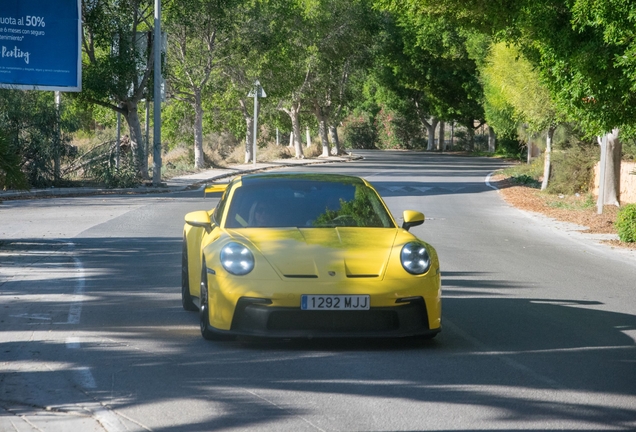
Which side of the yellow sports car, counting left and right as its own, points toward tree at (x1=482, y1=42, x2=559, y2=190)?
back

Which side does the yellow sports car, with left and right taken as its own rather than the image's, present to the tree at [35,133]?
back

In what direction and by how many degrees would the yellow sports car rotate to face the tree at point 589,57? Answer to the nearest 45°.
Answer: approximately 135° to its left

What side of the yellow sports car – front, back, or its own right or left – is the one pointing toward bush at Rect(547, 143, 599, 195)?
back

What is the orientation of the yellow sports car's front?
toward the camera

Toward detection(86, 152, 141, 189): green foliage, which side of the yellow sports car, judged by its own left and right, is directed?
back

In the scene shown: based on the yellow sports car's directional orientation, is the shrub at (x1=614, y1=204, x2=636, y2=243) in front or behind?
behind

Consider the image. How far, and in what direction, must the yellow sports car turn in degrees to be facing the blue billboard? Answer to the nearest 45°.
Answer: approximately 180°

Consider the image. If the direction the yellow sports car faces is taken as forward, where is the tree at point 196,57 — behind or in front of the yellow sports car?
behind
